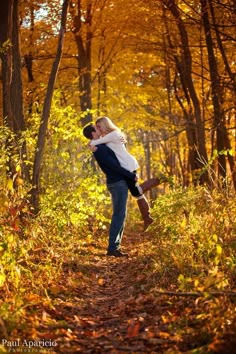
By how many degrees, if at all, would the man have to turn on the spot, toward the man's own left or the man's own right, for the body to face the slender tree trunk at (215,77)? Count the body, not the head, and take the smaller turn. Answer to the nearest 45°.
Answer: approximately 45° to the man's own left

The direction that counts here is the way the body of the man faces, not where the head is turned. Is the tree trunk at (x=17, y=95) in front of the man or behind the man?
behind

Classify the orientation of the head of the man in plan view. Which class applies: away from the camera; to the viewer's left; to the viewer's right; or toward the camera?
to the viewer's right

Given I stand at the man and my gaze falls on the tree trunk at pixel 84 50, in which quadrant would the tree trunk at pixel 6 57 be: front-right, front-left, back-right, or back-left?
front-left

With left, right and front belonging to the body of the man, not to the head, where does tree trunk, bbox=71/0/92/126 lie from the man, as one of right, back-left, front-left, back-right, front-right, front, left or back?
left

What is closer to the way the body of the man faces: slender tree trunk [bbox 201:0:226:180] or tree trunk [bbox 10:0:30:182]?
the slender tree trunk
